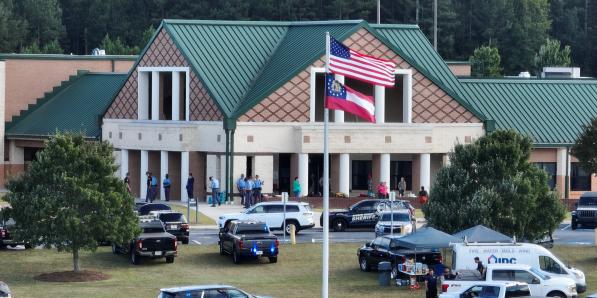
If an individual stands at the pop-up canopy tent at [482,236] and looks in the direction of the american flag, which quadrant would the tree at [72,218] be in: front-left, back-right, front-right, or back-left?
front-right

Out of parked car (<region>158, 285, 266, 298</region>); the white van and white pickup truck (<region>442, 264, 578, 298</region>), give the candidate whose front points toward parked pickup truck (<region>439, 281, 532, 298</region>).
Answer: parked car (<region>158, 285, 266, 298</region>)

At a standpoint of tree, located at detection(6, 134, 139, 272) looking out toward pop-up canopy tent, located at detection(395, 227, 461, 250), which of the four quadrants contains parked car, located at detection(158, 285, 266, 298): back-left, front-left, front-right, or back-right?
front-right

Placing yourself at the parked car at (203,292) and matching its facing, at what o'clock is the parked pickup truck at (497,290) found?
the parked pickup truck at (497,290) is roughly at 12 o'clock from the parked car at (203,292).

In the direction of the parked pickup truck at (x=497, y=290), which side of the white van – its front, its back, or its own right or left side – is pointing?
right

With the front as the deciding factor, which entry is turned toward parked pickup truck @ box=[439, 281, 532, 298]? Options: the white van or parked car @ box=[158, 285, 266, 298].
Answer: parked car @ box=[158, 285, 266, 298]

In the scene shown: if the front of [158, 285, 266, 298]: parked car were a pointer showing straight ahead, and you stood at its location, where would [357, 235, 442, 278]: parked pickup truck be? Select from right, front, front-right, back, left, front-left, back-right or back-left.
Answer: front-left

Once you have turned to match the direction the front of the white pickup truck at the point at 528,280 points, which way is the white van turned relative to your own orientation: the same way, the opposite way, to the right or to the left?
the same way

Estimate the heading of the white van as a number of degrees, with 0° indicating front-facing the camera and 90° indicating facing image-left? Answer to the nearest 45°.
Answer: approximately 270°

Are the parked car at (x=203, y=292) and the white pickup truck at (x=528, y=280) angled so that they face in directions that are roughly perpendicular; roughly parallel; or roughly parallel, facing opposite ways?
roughly parallel

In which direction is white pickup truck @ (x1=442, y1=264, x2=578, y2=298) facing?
to the viewer's right

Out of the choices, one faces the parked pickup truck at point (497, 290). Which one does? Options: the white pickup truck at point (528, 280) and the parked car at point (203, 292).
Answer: the parked car at point (203, 292)

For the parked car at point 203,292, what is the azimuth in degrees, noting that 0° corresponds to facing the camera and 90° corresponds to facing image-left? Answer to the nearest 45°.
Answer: approximately 270°
